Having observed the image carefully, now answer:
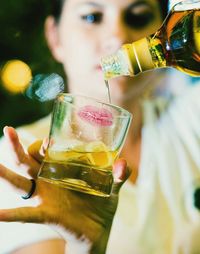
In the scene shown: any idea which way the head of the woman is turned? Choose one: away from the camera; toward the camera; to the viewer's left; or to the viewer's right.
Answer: toward the camera

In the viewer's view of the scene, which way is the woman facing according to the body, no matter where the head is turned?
toward the camera
